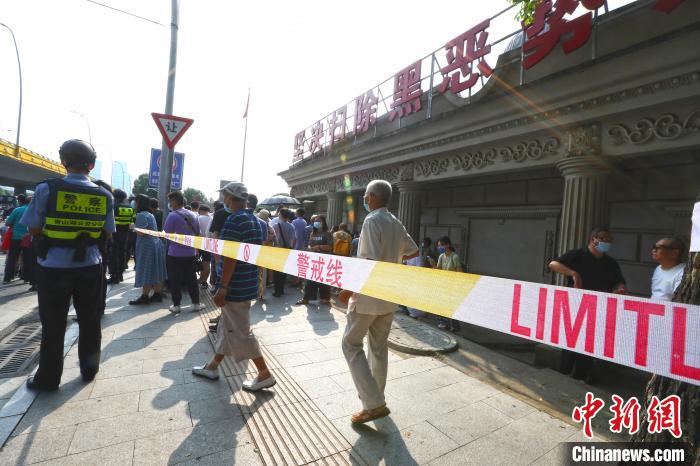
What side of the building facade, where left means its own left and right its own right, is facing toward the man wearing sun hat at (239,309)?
front

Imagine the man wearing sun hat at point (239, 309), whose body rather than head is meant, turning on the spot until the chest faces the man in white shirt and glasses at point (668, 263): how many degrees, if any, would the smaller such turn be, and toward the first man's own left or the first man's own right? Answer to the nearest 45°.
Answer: approximately 180°

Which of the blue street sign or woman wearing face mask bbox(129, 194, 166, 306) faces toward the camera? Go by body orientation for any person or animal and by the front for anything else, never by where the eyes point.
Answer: the blue street sign

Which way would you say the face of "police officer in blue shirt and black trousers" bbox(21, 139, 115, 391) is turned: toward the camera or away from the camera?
away from the camera

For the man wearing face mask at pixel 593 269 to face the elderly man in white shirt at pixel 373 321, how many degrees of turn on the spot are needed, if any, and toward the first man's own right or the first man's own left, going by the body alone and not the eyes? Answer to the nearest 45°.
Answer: approximately 90° to the first man's own right

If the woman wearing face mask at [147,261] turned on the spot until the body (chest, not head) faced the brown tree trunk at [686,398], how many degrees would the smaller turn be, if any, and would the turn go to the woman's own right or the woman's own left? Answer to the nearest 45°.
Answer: approximately 90° to the woman's own left

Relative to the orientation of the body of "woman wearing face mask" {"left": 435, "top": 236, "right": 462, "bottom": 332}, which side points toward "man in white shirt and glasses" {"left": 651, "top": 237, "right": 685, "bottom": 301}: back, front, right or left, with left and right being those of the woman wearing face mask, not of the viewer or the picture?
left

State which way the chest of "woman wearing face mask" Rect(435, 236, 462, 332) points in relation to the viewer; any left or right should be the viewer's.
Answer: facing the viewer and to the left of the viewer

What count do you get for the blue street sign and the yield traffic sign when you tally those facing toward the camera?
2

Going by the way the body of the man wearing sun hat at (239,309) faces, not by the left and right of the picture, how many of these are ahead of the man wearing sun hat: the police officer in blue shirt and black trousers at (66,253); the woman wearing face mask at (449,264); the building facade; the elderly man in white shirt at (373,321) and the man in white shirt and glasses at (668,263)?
1

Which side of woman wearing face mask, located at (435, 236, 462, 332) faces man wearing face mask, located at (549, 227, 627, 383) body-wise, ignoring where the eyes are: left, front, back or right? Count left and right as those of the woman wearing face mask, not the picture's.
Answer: left
